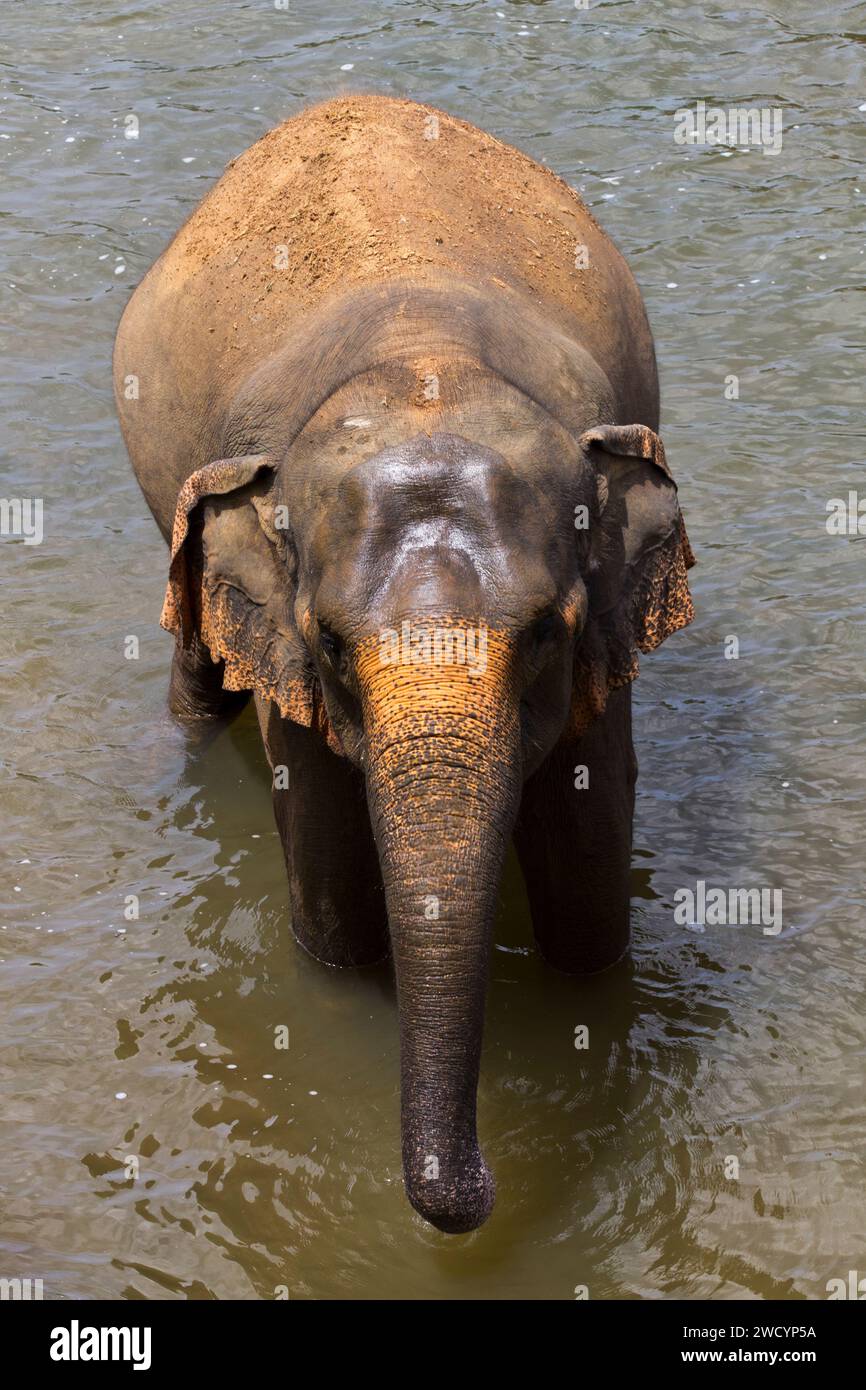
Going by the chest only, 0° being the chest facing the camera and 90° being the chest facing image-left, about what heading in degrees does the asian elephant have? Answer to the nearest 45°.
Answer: approximately 0°
